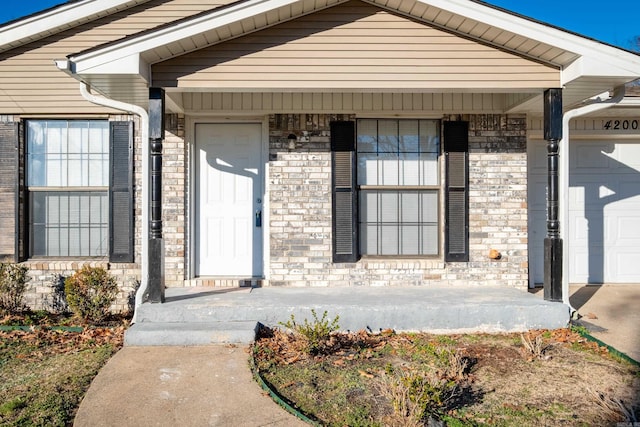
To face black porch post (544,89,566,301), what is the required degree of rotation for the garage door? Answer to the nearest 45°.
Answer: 0° — it already faces it

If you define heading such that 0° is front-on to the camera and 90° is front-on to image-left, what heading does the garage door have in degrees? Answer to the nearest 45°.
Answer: approximately 0°

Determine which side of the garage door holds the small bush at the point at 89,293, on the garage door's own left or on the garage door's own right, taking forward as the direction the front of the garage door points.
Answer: on the garage door's own right

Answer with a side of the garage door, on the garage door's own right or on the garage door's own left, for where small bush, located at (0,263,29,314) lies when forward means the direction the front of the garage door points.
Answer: on the garage door's own right

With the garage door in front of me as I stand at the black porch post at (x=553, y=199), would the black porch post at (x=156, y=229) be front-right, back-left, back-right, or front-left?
back-left
